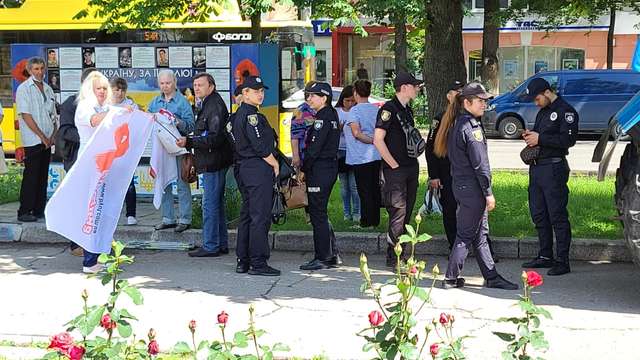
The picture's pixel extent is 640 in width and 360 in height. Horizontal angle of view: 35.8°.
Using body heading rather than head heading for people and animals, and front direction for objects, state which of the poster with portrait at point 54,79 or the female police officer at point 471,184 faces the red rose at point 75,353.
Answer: the poster with portrait

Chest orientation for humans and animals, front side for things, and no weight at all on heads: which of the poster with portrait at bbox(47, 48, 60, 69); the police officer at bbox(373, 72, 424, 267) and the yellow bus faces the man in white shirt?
the poster with portrait

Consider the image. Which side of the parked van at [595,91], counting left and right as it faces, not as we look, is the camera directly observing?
left

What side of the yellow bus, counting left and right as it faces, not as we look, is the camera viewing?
right

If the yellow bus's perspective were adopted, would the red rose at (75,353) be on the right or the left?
on its right

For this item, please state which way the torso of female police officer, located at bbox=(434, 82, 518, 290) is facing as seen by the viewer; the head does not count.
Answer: to the viewer's right

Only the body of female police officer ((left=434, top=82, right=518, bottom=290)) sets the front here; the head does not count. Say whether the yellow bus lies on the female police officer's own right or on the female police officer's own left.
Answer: on the female police officer's own left

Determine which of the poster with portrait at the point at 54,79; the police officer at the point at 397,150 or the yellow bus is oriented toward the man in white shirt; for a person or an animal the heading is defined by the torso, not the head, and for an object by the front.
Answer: the poster with portrait

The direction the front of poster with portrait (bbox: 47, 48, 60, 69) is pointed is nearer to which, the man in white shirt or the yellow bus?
the man in white shirt
